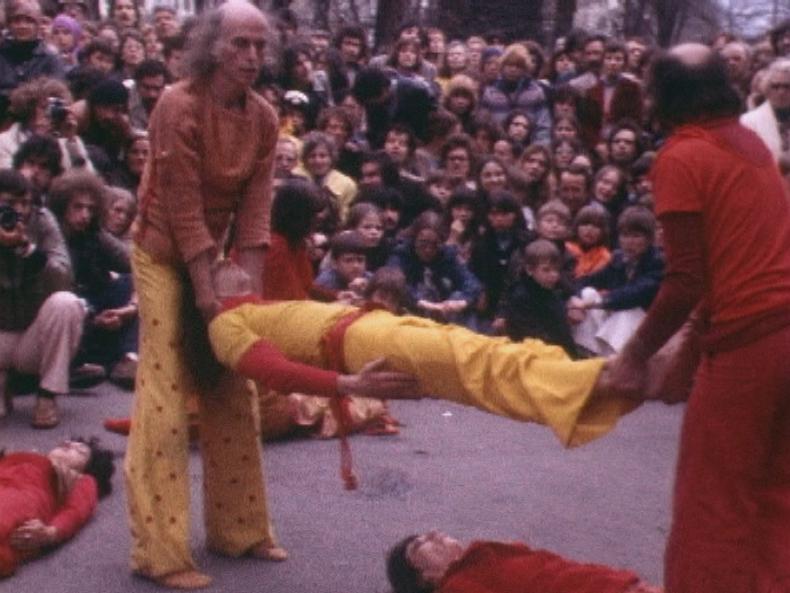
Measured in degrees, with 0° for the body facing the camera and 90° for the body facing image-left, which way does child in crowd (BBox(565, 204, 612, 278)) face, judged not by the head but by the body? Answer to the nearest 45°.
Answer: approximately 0°

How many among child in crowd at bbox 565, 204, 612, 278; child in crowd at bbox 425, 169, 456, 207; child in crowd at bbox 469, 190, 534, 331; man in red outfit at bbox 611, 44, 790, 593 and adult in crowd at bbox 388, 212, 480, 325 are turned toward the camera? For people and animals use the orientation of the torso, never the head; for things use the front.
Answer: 4

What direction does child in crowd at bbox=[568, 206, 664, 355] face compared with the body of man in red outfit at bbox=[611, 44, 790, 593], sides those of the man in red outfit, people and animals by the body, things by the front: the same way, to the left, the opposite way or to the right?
to the left

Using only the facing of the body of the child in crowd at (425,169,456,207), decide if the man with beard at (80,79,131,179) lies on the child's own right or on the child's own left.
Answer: on the child's own right

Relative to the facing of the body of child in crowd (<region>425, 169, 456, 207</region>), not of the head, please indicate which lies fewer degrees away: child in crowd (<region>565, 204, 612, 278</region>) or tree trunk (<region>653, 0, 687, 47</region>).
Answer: the child in crowd

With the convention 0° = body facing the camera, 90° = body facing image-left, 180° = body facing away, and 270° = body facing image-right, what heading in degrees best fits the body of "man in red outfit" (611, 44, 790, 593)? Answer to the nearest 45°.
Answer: approximately 135°

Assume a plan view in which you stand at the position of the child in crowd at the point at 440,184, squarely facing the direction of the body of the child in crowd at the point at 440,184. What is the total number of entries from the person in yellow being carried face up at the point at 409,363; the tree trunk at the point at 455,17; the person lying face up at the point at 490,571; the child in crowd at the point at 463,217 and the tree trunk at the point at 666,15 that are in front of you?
3

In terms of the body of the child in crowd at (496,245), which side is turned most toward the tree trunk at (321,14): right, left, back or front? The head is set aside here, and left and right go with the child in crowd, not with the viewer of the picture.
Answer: back

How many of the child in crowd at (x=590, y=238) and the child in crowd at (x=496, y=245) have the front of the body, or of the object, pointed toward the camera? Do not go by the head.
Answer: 2
